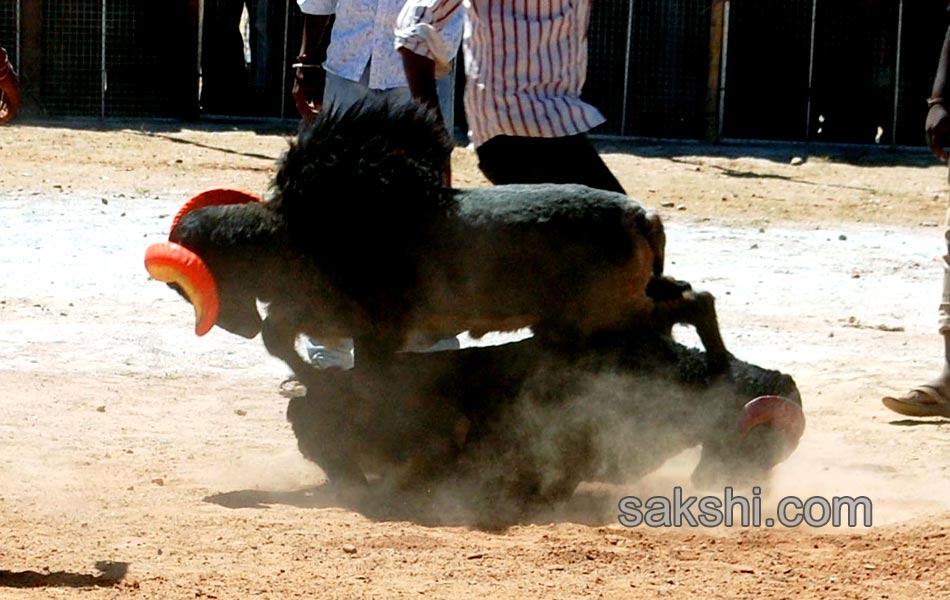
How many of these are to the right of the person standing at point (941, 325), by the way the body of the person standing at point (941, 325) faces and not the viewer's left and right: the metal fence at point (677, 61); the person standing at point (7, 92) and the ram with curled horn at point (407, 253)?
1

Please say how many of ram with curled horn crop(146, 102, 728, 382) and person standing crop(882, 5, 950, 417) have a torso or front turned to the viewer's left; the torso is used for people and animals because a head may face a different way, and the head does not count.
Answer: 2

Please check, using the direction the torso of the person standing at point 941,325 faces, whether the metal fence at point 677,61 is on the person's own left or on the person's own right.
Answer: on the person's own right

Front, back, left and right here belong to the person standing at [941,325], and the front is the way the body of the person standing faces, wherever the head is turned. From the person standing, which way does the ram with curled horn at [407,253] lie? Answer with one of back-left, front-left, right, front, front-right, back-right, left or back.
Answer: front-left

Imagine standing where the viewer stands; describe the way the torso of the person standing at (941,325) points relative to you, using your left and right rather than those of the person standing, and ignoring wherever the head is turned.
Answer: facing to the left of the viewer

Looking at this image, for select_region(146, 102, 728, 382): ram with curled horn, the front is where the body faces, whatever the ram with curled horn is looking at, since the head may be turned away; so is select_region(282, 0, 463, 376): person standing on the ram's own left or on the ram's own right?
on the ram's own right

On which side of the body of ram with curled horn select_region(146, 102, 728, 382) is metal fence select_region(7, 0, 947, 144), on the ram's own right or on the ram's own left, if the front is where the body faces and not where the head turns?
on the ram's own right

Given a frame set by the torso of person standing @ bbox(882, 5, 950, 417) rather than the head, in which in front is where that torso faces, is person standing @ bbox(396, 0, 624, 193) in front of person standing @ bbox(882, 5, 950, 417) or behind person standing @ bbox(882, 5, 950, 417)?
in front

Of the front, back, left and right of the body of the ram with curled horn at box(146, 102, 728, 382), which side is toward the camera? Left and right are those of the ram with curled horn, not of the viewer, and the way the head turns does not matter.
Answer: left
